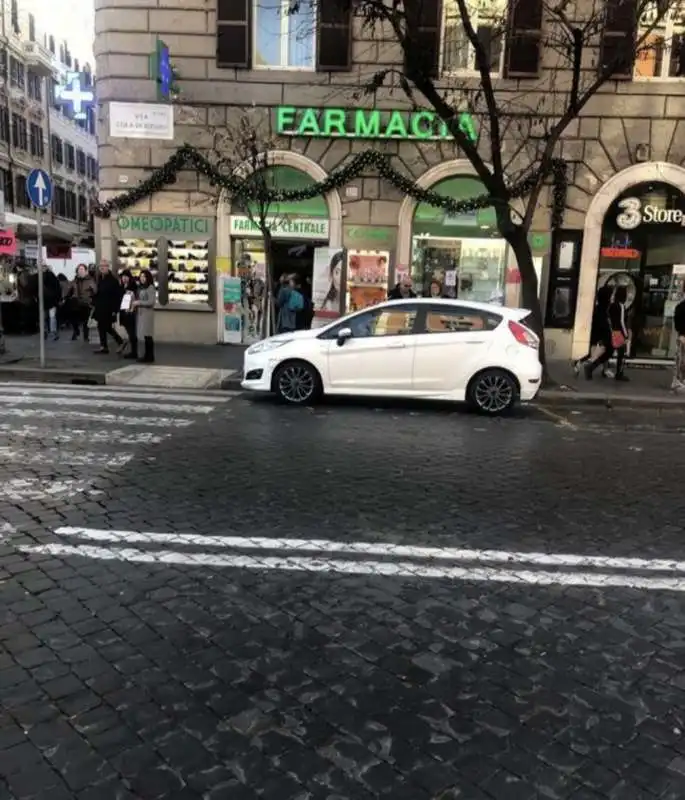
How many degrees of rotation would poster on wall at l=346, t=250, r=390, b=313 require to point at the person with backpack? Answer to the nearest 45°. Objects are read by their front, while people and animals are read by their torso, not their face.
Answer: approximately 45° to its right

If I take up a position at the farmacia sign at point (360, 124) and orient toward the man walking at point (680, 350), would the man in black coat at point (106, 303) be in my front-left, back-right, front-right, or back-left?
back-right

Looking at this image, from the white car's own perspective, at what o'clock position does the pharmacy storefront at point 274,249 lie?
The pharmacy storefront is roughly at 2 o'clock from the white car.

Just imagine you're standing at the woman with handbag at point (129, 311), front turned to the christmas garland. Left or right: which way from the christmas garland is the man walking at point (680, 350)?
right

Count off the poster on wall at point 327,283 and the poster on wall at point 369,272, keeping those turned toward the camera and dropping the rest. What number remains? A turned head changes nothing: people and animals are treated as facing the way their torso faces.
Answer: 2

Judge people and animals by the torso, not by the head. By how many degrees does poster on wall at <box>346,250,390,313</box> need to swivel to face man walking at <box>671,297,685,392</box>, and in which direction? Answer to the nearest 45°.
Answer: approximately 45° to its left

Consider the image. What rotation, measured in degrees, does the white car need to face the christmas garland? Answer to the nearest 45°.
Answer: approximately 90° to its right
